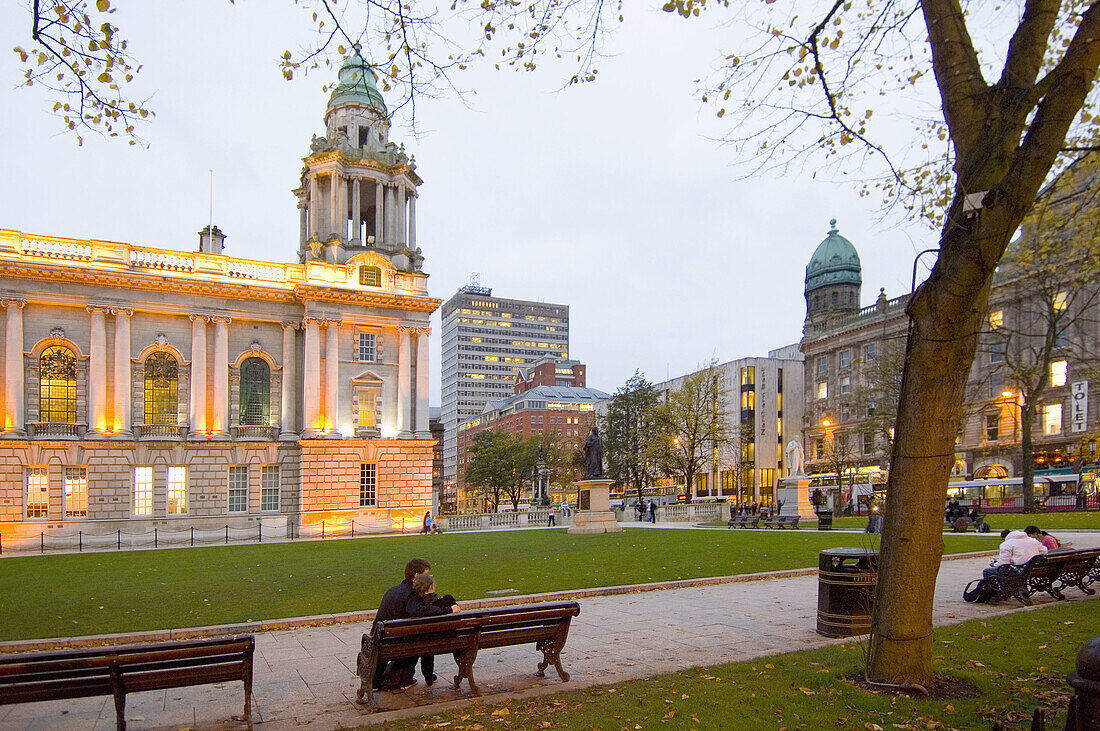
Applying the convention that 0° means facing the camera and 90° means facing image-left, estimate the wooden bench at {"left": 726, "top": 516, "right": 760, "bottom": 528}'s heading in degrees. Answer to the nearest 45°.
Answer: approximately 0°

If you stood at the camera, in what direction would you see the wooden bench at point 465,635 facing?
facing away from the viewer and to the left of the viewer

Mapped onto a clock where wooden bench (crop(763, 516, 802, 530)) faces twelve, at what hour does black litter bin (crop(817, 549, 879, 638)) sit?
The black litter bin is roughly at 12 o'clock from the wooden bench.

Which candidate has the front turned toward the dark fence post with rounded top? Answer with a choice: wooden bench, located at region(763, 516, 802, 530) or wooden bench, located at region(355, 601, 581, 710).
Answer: wooden bench, located at region(763, 516, 802, 530)
